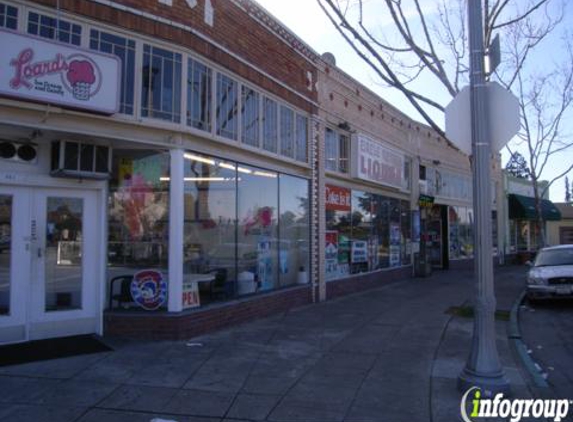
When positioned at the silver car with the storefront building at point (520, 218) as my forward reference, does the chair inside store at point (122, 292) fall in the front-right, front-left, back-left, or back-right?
back-left

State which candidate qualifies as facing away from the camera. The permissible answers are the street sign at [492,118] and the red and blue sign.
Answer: the street sign

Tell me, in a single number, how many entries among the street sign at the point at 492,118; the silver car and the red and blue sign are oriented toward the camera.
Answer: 2

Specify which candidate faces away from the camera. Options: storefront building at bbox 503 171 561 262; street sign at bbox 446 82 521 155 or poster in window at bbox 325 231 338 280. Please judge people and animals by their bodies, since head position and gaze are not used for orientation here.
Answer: the street sign

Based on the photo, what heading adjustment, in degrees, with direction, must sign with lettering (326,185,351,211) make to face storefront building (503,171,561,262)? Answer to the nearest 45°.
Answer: approximately 90° to its left

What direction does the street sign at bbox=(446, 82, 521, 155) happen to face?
away from the camera

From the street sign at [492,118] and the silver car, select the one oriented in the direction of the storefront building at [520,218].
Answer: the street sign

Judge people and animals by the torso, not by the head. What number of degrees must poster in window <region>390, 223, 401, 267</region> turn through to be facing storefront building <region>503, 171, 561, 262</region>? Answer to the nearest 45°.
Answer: approximately 90° to its left

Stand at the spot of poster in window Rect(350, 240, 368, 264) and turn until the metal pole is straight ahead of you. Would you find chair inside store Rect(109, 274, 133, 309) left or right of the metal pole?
right

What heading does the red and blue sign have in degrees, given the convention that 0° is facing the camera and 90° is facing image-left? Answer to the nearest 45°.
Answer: approximately 0°
